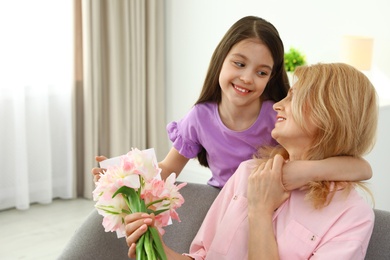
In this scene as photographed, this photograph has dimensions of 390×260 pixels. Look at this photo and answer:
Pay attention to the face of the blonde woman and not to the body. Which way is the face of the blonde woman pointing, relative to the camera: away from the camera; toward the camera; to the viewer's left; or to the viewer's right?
to the viewer's left

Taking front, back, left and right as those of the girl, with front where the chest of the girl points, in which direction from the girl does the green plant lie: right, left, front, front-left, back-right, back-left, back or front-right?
back

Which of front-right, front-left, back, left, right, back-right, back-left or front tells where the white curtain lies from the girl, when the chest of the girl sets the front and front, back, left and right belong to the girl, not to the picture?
back-right

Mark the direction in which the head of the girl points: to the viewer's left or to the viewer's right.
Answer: to the viewer's right

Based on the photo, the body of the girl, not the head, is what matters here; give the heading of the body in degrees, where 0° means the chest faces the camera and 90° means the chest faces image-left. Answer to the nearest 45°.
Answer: approximately 0°

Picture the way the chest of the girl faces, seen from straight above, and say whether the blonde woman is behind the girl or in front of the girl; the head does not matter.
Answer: in front

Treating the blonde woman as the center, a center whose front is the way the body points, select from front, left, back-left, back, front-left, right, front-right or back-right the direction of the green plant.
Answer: back-right

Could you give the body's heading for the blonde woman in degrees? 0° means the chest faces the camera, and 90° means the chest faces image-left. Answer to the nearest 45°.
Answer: approximately 45°
